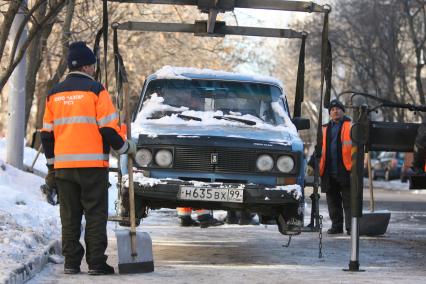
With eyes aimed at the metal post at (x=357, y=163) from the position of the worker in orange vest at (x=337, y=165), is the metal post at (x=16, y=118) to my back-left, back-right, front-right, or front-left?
back-right

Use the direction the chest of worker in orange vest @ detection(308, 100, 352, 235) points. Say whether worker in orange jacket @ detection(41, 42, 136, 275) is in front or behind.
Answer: in front

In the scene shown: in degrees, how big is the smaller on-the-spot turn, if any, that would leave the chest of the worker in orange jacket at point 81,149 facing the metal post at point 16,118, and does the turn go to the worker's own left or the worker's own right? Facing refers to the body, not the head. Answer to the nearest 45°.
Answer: approximately 45° to the worker's own left

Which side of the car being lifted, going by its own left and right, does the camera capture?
front

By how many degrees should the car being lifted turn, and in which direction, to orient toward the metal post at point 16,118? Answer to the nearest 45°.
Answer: approximately 135° to its right

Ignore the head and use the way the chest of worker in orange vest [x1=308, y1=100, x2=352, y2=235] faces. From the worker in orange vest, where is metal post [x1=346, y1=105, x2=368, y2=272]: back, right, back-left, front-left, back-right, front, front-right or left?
front-left

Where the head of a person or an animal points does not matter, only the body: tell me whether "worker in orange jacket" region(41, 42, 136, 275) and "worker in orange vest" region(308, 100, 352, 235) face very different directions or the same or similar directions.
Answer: very different directions

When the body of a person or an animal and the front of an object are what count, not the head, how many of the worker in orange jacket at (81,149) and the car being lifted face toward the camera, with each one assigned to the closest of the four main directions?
1

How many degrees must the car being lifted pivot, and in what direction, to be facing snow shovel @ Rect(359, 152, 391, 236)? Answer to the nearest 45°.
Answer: approximately 135° to its left

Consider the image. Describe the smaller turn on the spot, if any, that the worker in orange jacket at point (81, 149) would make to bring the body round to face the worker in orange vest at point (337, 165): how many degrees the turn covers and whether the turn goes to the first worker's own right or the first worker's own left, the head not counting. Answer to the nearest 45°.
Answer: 0° — they already face them

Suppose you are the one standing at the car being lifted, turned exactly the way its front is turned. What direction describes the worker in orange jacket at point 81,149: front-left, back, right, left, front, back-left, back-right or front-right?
front-right

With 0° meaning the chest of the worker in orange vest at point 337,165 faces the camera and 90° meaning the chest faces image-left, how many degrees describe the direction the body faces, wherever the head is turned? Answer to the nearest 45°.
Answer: approximately 45°

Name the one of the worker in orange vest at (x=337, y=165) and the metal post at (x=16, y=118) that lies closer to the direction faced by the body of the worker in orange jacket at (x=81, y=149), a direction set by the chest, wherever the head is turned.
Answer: the worker in orange vest
